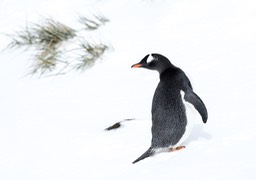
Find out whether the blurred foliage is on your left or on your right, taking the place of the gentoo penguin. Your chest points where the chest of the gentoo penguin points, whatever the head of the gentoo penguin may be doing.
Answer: on your left

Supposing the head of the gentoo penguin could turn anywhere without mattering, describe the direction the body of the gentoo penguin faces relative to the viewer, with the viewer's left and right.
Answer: facing away from the viewer and to the right of the viewer
